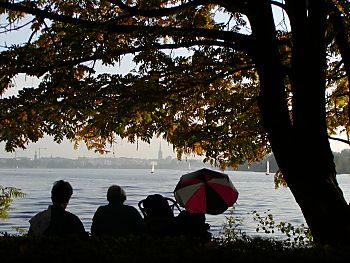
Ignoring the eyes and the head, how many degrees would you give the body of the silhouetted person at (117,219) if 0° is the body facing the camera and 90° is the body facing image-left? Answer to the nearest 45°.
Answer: approximately 180°

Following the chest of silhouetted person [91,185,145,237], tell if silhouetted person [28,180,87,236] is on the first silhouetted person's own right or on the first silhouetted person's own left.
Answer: on the first silhouetted person's own left

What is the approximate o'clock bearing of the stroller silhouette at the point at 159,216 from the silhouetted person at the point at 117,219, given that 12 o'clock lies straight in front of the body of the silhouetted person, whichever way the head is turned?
The stroller silhouette is roughly at 2 o'clock from the silhouetted person.
